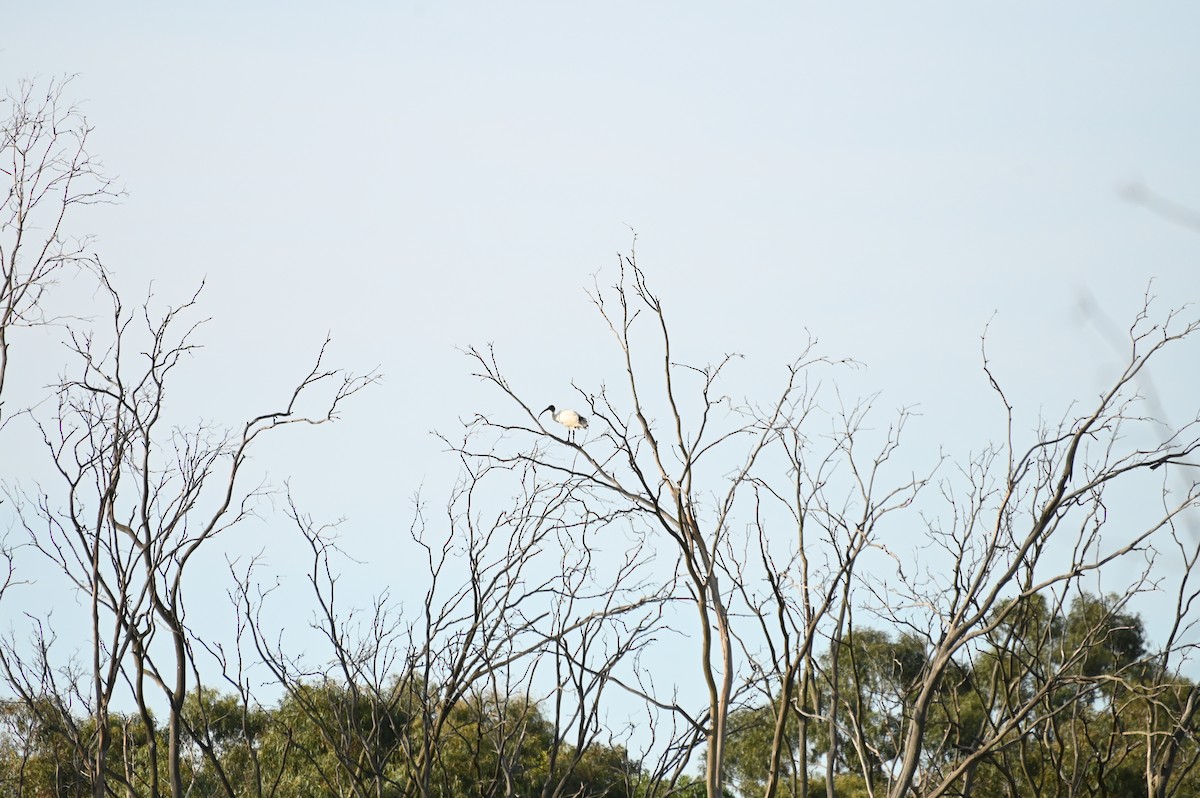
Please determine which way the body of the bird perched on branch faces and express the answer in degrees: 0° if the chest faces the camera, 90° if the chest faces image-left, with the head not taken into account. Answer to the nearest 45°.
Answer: approximately 90°
